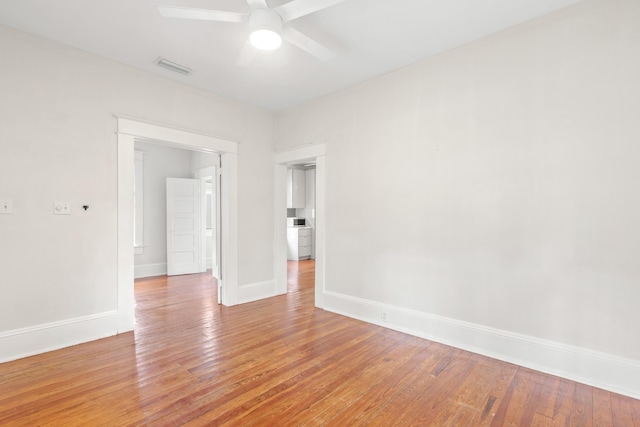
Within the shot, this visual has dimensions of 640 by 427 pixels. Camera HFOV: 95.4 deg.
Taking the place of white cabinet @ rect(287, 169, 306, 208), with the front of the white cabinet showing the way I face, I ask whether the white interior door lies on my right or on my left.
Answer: on my right

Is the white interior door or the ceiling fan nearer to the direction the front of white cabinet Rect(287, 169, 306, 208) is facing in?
the ceiling fan

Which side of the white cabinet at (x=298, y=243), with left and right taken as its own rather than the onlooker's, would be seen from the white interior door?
right

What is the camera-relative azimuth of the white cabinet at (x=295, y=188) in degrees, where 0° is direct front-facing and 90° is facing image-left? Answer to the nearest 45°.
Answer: approximately 315°

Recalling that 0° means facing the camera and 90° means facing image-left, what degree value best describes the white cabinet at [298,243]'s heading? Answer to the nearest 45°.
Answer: approximately 315°
